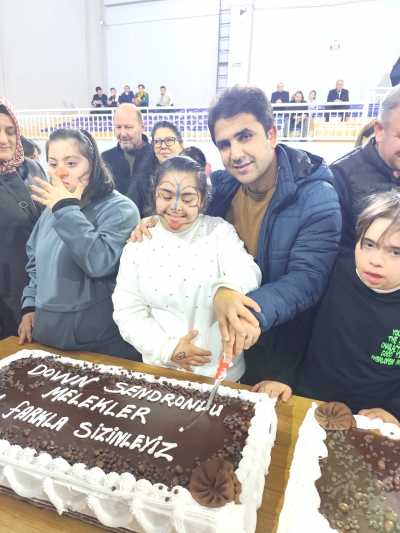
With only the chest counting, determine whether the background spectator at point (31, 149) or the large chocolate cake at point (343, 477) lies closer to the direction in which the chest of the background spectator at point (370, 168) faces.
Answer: the large chocolate cake

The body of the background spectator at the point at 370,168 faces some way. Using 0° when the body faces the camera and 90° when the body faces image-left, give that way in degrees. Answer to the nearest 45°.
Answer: approximately 315°

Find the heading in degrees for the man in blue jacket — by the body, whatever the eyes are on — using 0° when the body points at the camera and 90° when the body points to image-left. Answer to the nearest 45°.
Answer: approximately 45°

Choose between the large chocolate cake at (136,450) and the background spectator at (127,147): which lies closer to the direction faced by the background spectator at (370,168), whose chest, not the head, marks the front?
the large chocolate cake
